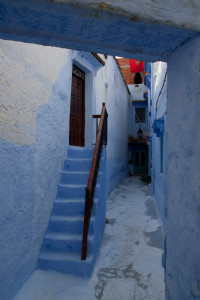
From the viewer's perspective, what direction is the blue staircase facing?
toward the camera

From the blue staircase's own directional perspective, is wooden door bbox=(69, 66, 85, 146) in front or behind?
behind

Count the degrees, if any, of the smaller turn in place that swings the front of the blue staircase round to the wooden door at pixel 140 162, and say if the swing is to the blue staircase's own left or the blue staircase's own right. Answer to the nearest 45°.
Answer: approximately 180°
